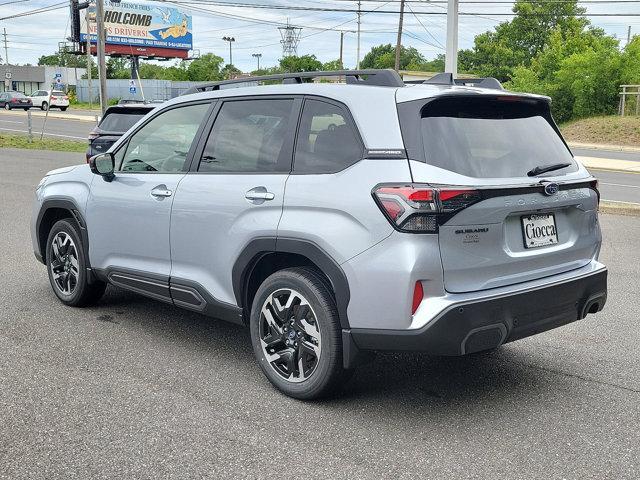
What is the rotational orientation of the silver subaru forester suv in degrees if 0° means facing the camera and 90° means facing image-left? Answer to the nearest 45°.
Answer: approximately 135°

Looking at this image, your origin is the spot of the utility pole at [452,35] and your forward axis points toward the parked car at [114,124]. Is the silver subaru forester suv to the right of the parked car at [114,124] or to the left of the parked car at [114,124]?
left

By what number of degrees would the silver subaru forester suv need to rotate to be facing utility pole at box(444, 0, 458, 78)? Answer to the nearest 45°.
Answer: approximately 45° to its right
